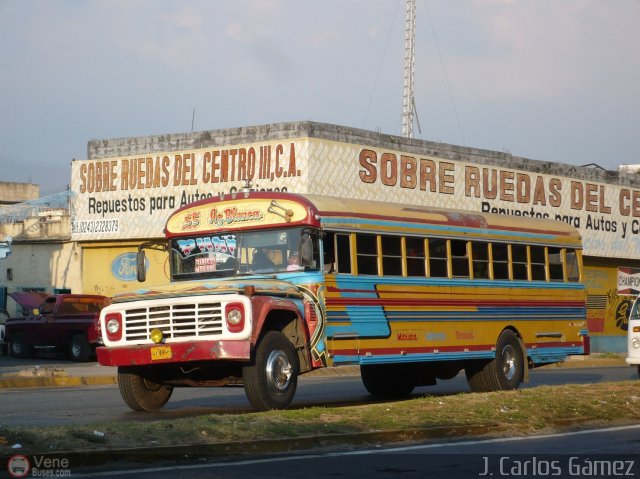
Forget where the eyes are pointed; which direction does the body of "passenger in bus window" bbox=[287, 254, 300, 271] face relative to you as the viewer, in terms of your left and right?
facing the viewer and to the left of the viewer

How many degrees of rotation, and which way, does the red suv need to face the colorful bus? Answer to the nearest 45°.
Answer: approximately 135° to its left

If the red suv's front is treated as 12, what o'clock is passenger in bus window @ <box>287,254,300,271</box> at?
The passenger in bus window is roughly at 7 o'clock from the red suv.

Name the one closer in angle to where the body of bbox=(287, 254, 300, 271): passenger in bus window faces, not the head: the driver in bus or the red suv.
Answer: the driver in bus

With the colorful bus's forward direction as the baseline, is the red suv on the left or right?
on its right

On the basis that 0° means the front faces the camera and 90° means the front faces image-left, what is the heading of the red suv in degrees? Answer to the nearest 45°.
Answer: approximately 135°

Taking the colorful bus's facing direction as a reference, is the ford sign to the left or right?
on its right

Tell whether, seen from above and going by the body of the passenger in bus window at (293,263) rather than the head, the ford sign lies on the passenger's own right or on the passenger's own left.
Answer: on the passenger's own right

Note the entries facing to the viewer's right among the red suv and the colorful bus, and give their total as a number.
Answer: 0

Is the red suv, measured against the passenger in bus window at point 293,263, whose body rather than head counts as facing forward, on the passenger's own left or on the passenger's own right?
on the passenger's own right

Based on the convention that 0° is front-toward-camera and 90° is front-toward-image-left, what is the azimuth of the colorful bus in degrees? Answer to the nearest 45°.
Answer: approximately 45°
